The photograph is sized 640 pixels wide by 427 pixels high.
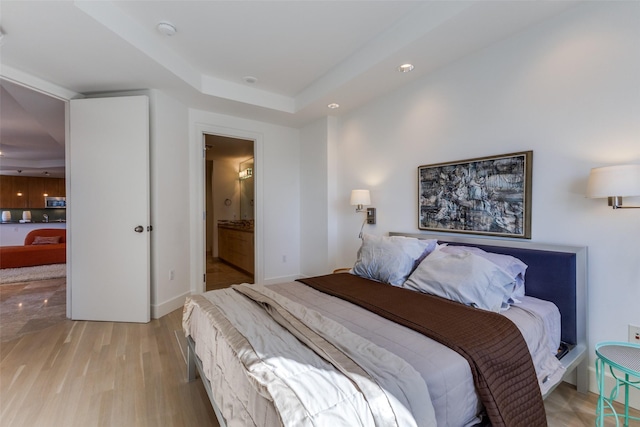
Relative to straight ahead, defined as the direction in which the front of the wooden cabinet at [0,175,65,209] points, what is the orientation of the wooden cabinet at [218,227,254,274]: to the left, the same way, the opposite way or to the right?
to the right

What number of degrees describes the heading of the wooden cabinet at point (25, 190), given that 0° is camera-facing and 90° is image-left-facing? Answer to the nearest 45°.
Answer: approximately 0°

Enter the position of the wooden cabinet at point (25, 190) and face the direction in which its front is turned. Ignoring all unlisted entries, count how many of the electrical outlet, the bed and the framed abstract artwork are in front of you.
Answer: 3

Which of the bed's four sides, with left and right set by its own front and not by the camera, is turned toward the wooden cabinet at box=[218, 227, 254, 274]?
right

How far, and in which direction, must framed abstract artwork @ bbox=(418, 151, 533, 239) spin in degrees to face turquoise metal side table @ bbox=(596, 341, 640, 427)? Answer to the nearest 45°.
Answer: approximately 90° to its left

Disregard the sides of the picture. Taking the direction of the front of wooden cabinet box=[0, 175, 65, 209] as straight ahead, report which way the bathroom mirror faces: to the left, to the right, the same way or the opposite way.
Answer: to the right

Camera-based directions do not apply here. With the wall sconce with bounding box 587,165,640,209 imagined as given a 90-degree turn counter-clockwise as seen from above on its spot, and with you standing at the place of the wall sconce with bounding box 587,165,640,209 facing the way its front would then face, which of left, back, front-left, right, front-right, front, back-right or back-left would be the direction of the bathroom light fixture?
back-right

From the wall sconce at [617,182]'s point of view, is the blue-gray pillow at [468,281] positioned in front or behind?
in front

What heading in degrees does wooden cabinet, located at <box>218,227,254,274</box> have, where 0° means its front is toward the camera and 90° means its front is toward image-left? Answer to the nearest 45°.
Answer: approximately 45°

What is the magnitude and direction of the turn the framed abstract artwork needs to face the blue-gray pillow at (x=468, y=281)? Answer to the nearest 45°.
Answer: approximately 45° to its left

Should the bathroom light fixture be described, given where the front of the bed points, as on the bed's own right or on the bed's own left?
on the bed's own right

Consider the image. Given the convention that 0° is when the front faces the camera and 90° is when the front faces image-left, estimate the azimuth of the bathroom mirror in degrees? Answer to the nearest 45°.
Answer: approximately 45°

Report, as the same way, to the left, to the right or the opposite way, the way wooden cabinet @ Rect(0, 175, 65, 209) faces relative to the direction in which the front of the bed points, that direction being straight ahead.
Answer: to the left

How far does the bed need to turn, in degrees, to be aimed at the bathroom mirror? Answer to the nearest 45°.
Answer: approximately 90° to its right

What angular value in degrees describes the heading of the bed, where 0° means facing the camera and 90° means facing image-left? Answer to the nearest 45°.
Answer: approximately 45°
